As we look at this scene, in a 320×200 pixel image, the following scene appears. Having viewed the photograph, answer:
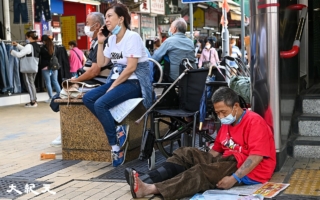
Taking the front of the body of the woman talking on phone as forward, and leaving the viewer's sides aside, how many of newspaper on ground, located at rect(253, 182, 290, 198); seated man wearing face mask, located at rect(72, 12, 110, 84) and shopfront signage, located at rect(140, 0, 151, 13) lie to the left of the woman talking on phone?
1

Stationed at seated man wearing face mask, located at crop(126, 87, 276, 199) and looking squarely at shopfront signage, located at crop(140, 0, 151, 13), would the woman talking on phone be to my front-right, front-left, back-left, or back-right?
front-left

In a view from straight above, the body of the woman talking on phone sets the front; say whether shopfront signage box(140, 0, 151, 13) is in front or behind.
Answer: behind

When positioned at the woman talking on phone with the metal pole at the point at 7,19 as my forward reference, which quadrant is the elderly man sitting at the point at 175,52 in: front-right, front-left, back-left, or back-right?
front-right

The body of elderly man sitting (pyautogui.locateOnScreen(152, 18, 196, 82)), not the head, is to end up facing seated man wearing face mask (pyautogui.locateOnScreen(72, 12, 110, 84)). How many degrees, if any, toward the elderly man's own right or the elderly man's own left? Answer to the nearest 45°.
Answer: approximately 45° to the elderly man's own left

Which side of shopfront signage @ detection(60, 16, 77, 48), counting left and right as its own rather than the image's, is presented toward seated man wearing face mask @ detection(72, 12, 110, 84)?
front

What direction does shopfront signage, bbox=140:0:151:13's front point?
toward the camera

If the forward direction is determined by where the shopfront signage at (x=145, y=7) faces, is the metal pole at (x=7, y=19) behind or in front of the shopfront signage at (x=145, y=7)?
in front

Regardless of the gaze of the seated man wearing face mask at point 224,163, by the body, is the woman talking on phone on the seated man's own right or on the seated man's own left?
on the seated man's own right
